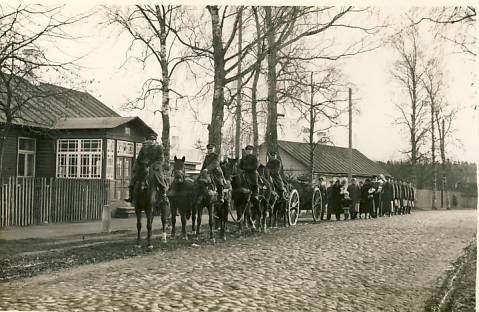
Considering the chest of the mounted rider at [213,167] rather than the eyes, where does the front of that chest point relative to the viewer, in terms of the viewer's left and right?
facing the viewer and to the left of the viewer

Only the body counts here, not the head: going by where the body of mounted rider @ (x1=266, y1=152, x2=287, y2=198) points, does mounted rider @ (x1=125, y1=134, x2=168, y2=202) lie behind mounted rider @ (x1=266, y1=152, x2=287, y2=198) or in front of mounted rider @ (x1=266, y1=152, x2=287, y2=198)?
in front

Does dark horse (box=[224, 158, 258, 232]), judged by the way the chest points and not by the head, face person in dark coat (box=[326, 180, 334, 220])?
no

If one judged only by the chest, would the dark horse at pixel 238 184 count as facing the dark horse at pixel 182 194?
yes

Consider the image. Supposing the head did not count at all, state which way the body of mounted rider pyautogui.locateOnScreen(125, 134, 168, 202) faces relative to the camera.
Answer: toward the camera

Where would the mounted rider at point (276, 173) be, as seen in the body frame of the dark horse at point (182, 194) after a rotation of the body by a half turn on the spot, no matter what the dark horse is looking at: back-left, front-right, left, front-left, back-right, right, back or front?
front-right

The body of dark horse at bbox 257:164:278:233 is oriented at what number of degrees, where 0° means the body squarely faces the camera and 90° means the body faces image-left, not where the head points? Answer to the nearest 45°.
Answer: approximately 45°

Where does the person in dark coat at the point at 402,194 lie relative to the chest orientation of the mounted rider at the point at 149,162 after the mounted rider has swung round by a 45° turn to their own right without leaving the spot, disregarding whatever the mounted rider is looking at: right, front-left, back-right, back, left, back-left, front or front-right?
back

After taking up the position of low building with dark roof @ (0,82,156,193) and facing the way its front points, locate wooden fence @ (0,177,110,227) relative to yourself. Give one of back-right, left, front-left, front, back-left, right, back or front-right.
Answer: front-right

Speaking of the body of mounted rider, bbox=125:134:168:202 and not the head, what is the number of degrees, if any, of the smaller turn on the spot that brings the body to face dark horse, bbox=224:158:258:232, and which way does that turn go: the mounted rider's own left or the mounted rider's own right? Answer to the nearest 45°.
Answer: approximately 135° to the mounted rider's own left

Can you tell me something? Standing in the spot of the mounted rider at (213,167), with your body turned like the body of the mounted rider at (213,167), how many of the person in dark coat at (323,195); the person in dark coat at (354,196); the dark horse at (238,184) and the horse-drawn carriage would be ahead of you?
0

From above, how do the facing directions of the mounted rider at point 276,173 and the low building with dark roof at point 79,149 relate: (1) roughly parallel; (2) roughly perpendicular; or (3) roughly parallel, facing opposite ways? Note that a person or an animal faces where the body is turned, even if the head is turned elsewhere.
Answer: roughly perpendicular

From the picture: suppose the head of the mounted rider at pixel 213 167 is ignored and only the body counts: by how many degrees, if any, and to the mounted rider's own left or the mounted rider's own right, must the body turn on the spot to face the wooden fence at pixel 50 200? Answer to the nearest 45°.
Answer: approximately 90° to the mounted rider's own right

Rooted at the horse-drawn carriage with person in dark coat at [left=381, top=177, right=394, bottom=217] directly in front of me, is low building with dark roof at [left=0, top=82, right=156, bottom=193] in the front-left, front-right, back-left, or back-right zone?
back-left

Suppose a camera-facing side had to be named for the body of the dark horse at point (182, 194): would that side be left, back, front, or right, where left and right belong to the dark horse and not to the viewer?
front
